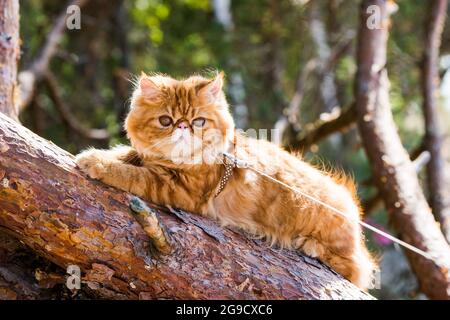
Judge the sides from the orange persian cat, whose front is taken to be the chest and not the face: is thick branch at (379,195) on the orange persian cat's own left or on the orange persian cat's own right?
on the orange persian cat's own right

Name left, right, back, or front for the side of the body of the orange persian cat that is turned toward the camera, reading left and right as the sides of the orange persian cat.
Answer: left

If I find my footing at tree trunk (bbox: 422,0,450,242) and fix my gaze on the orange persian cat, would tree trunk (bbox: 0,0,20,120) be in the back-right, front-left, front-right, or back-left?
front-right

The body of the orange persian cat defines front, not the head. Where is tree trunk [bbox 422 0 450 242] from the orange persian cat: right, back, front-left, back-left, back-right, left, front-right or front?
back-right

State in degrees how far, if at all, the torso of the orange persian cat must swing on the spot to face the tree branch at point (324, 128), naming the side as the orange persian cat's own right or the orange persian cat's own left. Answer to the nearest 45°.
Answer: approximately 90° to the orange persian cat's own right

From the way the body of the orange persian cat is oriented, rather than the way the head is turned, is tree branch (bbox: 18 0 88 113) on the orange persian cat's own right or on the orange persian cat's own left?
on the orange persian cat's own right

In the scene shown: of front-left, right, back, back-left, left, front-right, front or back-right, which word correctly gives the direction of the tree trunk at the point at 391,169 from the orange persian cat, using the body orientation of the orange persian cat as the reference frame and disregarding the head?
back-right

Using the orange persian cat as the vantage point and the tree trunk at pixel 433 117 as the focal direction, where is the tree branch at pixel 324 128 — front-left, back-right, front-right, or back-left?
front-left

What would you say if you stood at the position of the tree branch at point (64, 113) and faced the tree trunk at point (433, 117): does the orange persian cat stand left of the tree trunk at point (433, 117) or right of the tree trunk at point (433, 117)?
right
